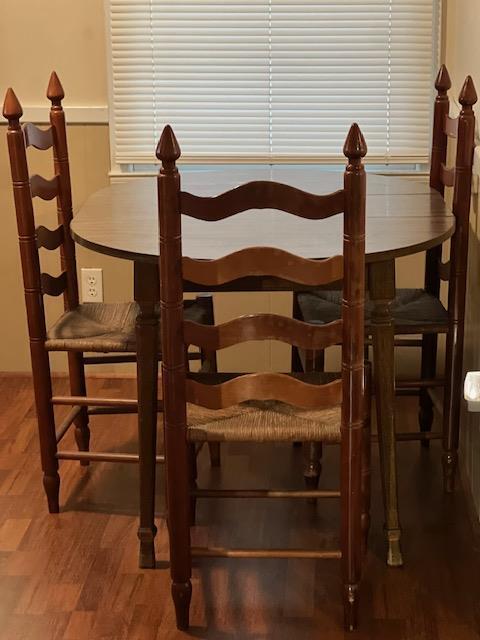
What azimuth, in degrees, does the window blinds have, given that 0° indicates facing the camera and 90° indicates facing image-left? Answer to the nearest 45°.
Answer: approximately 0°

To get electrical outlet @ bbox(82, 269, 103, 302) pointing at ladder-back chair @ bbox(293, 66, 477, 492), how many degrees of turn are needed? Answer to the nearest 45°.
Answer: approximately 45° to its left

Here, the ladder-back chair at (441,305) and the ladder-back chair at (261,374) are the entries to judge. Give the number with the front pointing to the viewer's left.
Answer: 1

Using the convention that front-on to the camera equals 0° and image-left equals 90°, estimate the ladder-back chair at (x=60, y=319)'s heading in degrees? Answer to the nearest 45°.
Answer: approximately 270°

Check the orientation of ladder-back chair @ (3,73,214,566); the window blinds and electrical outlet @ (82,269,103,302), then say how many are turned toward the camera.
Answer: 2

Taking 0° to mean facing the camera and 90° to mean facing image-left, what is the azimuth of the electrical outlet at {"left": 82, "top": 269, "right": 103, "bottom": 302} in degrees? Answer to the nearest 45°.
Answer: approximately 0°

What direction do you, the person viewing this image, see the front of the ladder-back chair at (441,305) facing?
facing to the left of the viewer

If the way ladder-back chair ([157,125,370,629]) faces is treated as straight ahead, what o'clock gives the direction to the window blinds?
The window blinds is roughly at 12 o'clock from the ladder-back chair.

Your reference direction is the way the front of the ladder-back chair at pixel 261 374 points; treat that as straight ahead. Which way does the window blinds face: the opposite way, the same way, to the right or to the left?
the opposite way
